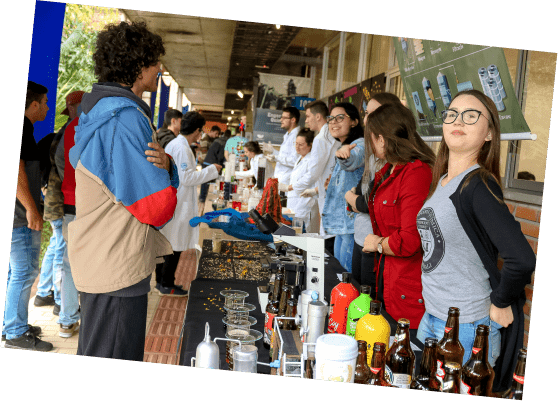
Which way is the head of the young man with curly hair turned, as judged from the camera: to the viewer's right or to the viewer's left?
to the viewer's right

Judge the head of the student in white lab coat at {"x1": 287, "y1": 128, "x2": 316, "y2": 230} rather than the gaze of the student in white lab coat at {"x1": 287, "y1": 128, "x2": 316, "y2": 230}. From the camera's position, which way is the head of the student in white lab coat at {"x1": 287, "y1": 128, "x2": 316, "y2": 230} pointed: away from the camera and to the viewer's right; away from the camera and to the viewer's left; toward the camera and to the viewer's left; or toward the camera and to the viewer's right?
toward the camera and to the viewer's left

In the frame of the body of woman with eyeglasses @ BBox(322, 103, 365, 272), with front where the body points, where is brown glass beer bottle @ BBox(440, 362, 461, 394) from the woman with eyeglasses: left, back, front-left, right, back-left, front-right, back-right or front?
front-left

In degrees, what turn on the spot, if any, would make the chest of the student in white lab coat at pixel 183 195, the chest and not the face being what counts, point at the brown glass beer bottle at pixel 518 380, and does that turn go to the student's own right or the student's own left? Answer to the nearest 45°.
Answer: approximately 90° to the student's own right

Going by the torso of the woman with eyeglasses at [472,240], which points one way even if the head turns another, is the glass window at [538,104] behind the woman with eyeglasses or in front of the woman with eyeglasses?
behind

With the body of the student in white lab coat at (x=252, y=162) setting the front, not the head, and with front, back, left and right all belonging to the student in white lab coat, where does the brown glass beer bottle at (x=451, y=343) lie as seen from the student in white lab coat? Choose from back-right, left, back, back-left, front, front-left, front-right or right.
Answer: left

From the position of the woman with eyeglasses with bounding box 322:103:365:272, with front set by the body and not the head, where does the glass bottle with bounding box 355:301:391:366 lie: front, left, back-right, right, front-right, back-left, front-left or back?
front-left

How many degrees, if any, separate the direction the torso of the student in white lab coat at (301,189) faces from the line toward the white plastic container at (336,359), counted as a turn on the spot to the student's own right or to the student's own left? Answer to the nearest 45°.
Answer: approximately 45° to the student's own left

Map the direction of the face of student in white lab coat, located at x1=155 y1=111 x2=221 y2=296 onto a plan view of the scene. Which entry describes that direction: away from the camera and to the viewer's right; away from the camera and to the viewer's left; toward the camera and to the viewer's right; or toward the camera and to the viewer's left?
away from the camera and to the viewer's right

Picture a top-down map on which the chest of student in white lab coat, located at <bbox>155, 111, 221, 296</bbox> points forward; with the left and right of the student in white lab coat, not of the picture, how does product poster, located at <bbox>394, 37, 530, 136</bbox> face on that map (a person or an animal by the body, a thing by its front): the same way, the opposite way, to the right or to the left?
the opposite way

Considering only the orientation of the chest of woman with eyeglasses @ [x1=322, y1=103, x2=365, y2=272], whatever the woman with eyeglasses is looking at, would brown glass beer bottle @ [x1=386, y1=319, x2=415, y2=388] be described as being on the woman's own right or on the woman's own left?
on the woman's own left

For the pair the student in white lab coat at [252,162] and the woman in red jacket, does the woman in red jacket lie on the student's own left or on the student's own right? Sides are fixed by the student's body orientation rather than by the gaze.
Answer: on the student's own left
